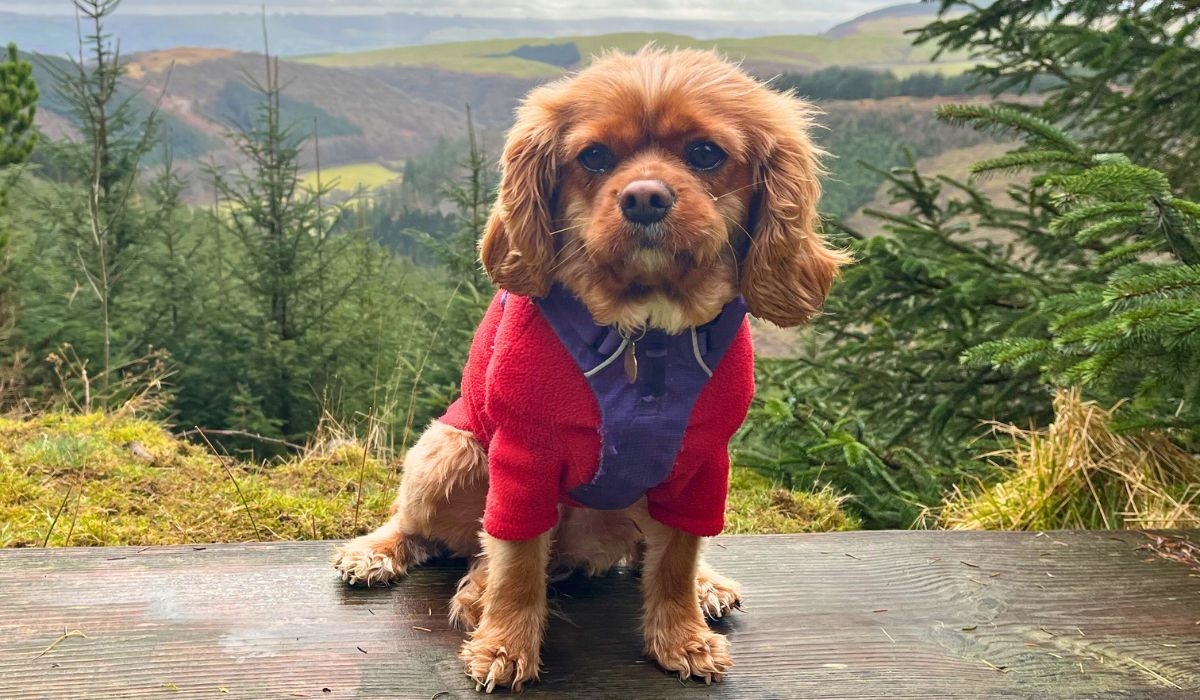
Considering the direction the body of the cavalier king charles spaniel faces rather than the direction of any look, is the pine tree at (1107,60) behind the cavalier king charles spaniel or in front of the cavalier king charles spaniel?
behind

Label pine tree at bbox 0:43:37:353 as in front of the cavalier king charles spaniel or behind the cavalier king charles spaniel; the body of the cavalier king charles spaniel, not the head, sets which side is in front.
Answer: behind

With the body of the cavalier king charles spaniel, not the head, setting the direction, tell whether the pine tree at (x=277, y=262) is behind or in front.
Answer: behind

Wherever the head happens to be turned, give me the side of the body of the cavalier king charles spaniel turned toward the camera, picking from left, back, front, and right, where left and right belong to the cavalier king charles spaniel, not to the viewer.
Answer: front

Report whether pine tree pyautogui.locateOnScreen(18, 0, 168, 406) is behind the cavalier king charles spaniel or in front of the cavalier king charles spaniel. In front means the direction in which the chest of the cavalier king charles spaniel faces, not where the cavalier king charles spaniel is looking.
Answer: behind
